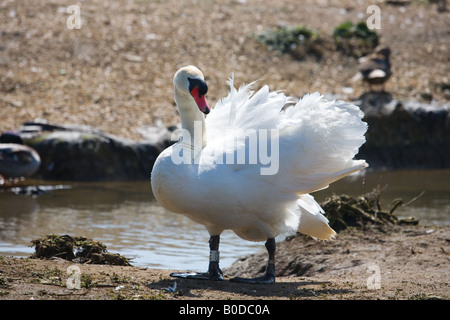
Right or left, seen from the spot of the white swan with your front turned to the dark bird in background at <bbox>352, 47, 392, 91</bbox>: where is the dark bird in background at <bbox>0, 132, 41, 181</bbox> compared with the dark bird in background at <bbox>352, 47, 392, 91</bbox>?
left

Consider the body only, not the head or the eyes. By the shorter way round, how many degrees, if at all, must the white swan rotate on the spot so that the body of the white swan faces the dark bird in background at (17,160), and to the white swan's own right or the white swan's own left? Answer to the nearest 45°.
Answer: approximately 45° to the white swan's own right

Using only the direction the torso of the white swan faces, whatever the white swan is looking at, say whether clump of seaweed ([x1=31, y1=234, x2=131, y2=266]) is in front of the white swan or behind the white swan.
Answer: in front

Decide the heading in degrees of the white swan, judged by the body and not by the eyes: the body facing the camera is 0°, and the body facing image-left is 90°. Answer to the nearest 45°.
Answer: approximately 90°

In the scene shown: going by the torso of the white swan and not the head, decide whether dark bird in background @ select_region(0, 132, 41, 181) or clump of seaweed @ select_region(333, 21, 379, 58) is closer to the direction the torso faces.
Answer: the dark bird in background

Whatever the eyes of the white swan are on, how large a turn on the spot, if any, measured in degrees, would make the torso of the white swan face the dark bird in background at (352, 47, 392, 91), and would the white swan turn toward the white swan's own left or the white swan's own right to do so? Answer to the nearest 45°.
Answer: approximately 90° to the white swan's own right

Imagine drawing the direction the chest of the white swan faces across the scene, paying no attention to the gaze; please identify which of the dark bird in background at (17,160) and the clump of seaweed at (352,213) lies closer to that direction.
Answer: the dark bird in background

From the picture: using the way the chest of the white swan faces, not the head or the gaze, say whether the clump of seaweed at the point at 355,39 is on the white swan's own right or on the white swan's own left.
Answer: on the white swan's own right

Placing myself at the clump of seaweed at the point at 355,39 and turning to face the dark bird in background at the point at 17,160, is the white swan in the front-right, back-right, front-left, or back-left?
front-left

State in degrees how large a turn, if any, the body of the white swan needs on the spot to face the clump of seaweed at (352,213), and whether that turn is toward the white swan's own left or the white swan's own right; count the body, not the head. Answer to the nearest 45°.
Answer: approximately 135° to the white swan's own right
